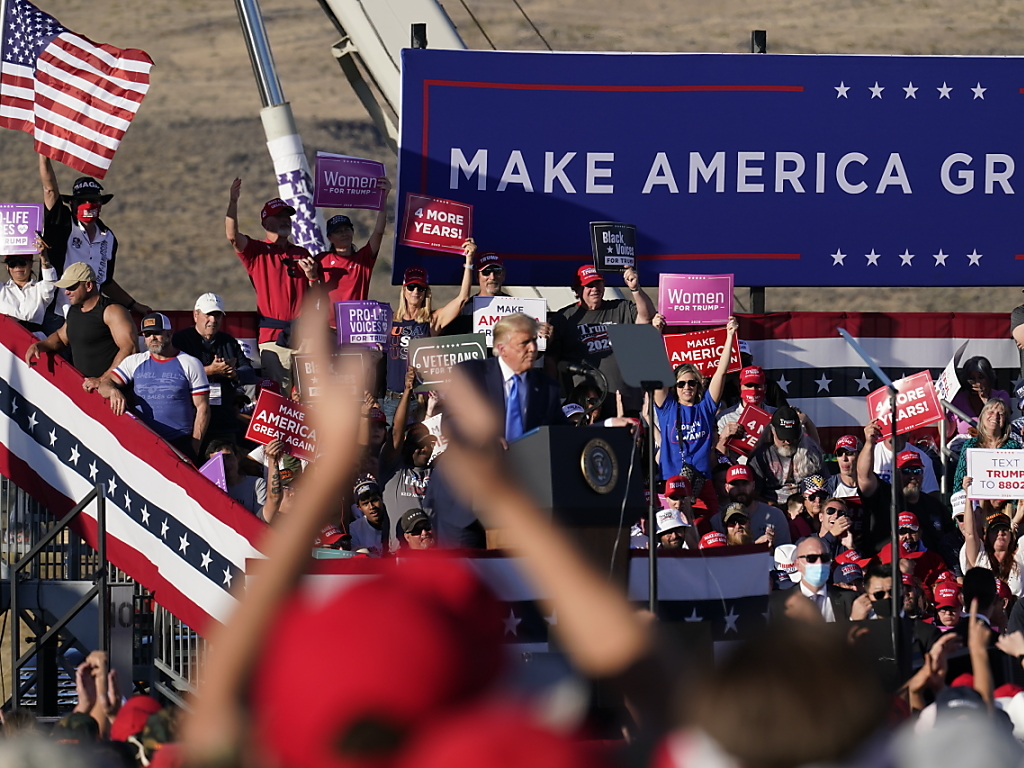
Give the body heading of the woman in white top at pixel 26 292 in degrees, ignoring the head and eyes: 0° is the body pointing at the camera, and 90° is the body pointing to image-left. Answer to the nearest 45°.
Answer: approximately 0°

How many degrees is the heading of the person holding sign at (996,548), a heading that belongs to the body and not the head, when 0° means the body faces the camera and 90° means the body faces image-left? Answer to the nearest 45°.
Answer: approximately 0°

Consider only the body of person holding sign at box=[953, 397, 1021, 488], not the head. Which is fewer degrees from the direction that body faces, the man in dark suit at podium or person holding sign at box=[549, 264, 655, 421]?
the man in dark suit at podium

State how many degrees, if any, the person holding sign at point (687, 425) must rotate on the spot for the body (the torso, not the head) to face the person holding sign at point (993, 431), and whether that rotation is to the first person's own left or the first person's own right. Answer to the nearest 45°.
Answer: approximately 90° to the first person's own left

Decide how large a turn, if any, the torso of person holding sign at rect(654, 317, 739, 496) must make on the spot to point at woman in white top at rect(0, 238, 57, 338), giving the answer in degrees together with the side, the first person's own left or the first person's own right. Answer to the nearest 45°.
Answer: approximately 90° to the first person's own right

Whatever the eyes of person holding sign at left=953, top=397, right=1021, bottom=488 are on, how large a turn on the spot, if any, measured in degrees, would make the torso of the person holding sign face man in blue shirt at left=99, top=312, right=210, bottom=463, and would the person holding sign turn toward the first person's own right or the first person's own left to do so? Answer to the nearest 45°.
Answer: approximately 45° to the first person's own right

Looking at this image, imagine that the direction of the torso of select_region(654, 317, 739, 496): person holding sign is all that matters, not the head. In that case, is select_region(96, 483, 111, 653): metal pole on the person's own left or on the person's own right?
on the person's own right

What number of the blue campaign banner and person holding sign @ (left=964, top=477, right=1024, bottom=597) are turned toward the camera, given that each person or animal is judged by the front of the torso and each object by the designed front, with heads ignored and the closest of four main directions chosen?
2
